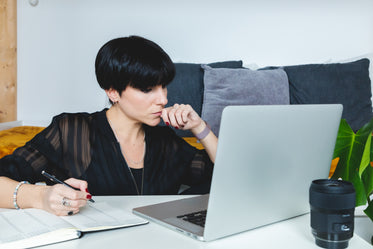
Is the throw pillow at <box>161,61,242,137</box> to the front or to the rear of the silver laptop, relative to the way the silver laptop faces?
to the front

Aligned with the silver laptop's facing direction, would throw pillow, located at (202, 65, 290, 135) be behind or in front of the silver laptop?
in front

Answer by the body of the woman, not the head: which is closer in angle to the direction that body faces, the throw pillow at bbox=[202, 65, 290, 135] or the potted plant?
the potted plant

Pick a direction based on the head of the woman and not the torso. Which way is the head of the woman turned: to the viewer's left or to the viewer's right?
to the viewer's right

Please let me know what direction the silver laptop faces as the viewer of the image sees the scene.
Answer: facing away from the viewer and to the left of the viewer

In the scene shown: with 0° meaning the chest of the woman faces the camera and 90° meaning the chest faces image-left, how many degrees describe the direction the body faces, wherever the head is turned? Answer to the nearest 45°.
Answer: approximately 315°

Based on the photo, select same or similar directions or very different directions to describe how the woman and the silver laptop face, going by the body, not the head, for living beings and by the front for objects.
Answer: very different directions
